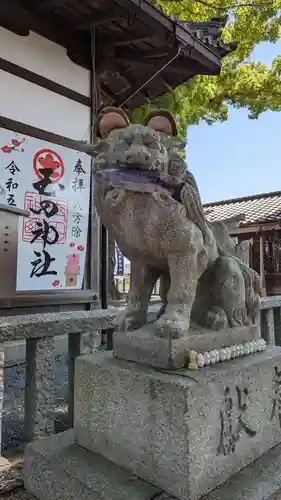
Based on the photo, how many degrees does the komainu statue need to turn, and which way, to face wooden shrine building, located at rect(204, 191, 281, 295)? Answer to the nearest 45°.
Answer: approximately 135° to its right

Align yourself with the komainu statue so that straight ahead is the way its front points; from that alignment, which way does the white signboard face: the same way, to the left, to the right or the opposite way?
to the left

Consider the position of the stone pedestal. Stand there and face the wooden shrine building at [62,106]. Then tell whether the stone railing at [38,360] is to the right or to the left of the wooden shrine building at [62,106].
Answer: left

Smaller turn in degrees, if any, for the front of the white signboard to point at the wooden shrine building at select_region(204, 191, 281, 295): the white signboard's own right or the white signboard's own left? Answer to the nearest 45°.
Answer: approximately 135° to the white signboard's own left

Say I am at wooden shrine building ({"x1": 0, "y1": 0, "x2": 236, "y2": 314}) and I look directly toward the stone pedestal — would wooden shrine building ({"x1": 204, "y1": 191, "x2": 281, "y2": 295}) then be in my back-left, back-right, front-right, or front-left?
back-left

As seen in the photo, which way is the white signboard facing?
toward the camera

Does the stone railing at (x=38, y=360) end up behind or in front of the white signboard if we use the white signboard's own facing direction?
in front

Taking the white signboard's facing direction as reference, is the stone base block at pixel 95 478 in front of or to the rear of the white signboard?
in front

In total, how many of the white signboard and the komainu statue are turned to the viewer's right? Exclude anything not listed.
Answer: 0

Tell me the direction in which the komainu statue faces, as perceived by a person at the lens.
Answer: facing the viewer and to the left of the viewer
